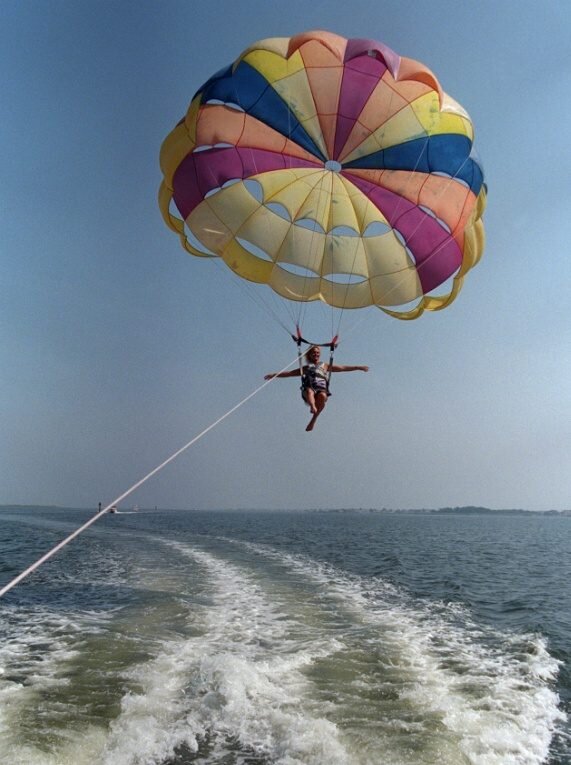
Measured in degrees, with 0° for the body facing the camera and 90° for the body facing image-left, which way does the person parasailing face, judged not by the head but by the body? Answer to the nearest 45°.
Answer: approximately 0°
